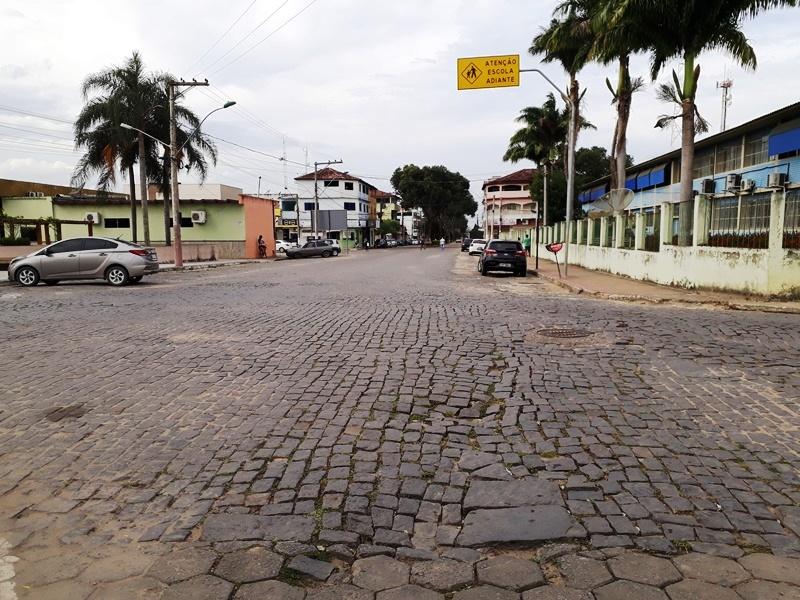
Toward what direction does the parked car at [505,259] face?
away from the camera

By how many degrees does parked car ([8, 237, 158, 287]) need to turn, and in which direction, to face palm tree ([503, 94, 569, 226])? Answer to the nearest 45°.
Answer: approximately 135° to its right

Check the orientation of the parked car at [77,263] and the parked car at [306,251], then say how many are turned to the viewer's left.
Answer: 2

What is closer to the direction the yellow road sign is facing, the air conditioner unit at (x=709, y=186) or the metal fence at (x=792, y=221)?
the metal fence

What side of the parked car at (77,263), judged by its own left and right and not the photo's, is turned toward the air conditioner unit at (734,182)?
back

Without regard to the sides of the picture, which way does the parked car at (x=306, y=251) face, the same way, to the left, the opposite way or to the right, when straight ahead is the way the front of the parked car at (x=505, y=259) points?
to the left

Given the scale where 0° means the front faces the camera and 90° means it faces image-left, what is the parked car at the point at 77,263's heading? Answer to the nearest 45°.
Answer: approximately 90°

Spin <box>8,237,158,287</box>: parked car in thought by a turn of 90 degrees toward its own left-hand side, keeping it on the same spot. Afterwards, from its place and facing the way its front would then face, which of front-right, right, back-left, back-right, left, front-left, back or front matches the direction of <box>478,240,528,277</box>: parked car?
left

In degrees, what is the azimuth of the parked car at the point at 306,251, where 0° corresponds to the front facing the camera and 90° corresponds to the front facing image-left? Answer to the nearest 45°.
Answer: approximately 90°

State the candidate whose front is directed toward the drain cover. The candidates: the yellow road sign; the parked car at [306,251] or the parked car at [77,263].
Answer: the yellow road sign
